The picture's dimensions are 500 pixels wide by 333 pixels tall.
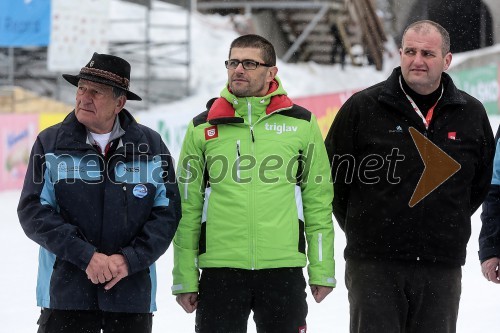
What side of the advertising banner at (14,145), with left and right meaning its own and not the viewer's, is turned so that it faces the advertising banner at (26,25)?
back

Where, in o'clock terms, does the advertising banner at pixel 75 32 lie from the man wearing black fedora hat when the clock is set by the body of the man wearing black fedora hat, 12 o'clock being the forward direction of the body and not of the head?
The advertising banner is roughly at 6 o'clock from the man wearing black fedora hat.

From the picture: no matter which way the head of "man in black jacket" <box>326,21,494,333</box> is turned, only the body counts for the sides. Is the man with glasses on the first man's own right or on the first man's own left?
on the first man's own right

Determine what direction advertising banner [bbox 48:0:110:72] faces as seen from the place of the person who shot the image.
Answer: facing the viewer

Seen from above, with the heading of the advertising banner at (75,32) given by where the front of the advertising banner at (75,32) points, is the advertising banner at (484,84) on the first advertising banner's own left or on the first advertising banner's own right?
on the first advertising banner's own left

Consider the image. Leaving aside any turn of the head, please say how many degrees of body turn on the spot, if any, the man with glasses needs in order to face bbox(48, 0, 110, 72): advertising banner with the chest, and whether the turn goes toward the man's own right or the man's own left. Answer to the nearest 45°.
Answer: approximately 180°

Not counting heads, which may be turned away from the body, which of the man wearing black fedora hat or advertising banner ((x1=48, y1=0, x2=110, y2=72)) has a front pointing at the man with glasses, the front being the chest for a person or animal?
the advertising banner

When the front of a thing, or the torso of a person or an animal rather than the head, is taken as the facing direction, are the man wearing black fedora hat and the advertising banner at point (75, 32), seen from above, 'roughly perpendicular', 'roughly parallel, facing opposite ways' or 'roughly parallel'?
roughly parallel

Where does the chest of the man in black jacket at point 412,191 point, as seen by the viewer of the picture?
toward the camera

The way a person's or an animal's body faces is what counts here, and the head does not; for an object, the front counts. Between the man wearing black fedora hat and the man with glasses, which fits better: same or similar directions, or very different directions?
same or similar directions

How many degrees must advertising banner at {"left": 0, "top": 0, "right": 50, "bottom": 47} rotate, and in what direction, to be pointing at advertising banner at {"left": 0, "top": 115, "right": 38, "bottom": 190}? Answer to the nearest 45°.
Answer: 0° — it already faces it

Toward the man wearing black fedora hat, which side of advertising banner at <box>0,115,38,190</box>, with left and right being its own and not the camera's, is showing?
front
